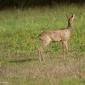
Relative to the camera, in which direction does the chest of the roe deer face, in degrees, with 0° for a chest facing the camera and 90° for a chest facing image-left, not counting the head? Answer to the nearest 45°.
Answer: approximately 270°
